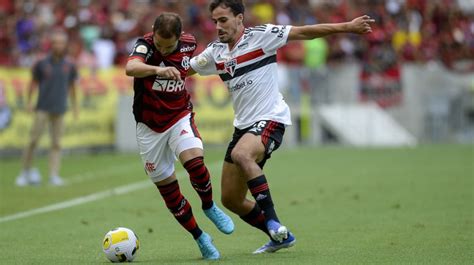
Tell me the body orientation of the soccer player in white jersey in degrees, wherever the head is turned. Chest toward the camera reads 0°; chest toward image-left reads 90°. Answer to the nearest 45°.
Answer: approximately 45°

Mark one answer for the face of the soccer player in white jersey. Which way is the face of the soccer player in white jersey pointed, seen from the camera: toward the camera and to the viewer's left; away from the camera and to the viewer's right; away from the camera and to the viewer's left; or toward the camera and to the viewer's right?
toward the camera and to the viewer's left
